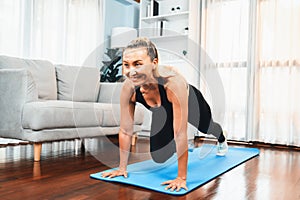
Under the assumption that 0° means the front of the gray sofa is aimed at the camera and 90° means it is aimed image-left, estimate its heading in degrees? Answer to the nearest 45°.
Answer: approximately 315°

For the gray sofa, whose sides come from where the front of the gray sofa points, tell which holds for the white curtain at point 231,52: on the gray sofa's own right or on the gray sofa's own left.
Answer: on the gray sofa's own left

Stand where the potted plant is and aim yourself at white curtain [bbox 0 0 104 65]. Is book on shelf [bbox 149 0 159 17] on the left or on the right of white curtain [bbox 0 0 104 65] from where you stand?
right

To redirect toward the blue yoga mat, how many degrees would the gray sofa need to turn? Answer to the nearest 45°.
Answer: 0° — it already faces it

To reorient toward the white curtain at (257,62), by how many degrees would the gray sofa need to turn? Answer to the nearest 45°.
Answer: approximately 45° to its left

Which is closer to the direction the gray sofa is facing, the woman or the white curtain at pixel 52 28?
the woman

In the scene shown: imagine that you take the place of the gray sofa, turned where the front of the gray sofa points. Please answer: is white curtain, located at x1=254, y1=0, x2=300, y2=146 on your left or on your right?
on your left

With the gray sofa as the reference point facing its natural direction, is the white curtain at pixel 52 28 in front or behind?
behind

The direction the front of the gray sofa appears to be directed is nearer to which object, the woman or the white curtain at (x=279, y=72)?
the woman

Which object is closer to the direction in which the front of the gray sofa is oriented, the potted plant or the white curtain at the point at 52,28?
the potted plant
